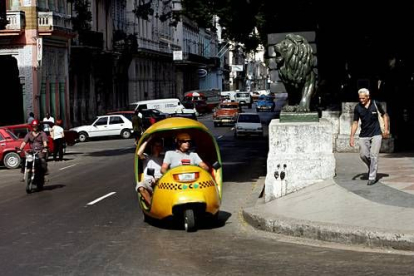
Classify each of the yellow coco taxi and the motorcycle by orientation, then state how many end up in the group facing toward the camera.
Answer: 2

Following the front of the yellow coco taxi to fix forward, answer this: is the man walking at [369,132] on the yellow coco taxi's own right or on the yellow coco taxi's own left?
on the yellow coco taxi's own left

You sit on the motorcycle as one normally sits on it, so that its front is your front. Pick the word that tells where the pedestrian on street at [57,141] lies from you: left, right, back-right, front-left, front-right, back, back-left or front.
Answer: back

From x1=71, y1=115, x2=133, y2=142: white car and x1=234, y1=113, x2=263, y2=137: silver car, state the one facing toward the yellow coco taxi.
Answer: the silver car

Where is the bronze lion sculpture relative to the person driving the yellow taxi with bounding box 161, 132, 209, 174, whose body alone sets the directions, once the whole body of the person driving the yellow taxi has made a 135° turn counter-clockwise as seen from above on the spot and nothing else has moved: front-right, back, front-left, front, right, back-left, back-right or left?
front

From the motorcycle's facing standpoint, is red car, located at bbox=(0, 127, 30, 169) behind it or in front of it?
behind

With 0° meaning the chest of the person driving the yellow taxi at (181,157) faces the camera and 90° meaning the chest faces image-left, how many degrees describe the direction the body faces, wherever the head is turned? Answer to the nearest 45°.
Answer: approximately 0°

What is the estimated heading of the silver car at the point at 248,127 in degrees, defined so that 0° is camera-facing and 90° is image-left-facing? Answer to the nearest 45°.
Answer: approximately 0°

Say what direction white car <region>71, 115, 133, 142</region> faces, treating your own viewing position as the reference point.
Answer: facing to the left of the viewer

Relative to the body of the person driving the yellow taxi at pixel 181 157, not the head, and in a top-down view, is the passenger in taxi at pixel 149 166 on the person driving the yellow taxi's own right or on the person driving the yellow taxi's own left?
on the person driving the yellow taxi's own right

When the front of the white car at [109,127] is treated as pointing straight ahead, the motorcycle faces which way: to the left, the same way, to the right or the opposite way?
to the left

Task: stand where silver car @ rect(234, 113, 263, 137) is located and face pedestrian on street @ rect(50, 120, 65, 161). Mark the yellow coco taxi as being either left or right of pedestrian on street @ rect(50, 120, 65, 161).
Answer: left

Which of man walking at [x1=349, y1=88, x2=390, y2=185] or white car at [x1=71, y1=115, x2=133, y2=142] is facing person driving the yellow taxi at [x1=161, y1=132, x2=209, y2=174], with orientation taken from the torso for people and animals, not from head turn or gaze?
the man walking
